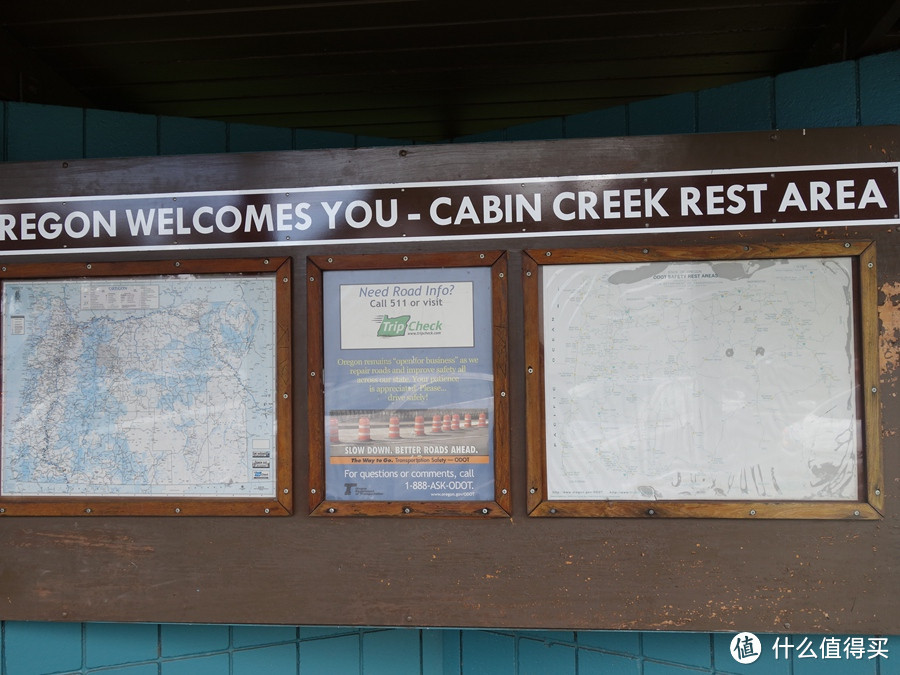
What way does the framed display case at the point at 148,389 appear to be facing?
toward the camera

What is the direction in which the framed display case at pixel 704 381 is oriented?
toward the camera

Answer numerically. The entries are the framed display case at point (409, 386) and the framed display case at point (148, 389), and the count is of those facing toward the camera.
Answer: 2

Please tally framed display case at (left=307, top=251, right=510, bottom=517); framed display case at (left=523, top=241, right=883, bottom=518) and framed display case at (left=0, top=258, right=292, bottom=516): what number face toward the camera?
3

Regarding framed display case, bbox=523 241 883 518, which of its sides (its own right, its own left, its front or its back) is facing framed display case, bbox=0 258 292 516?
right
